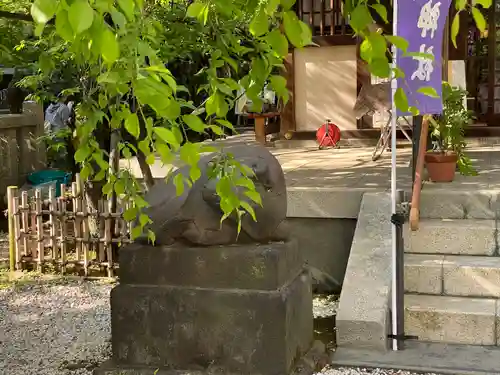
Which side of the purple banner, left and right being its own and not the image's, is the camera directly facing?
front

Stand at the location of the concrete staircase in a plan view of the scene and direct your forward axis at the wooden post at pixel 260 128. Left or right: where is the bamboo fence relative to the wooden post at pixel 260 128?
left

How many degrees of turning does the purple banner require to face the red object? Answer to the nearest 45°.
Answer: approximately 180°

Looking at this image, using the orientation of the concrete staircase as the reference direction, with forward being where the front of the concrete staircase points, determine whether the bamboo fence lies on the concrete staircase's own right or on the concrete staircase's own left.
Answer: on the concrete staircase's own right

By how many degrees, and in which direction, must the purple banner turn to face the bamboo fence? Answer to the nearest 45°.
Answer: approximately 135° to its right

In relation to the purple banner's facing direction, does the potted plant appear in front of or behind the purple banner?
behind

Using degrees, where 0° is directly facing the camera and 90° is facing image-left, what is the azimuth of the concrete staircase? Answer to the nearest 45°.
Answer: approximately 0°

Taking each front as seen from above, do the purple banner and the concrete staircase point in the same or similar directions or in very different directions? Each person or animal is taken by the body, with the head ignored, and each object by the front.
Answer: same or similar directions

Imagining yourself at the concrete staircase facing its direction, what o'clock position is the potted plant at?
The potted plant is roughly at 6 o'clock from the concrete staircase.

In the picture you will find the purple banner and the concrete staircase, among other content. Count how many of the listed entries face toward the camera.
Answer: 2

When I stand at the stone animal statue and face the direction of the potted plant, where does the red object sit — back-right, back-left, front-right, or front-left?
front-left

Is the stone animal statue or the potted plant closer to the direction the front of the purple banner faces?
the stone animal statue
